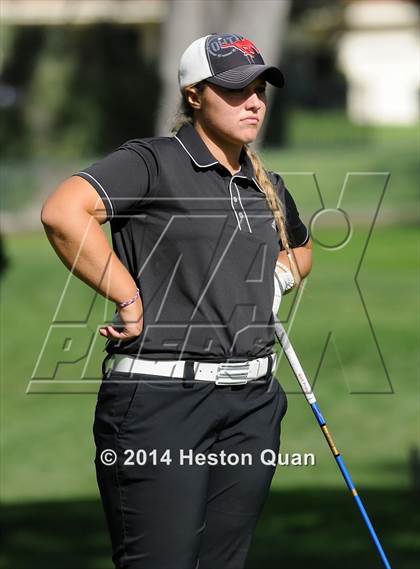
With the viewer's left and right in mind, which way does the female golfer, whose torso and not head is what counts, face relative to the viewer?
facing the viewer and to the right of the viewer
